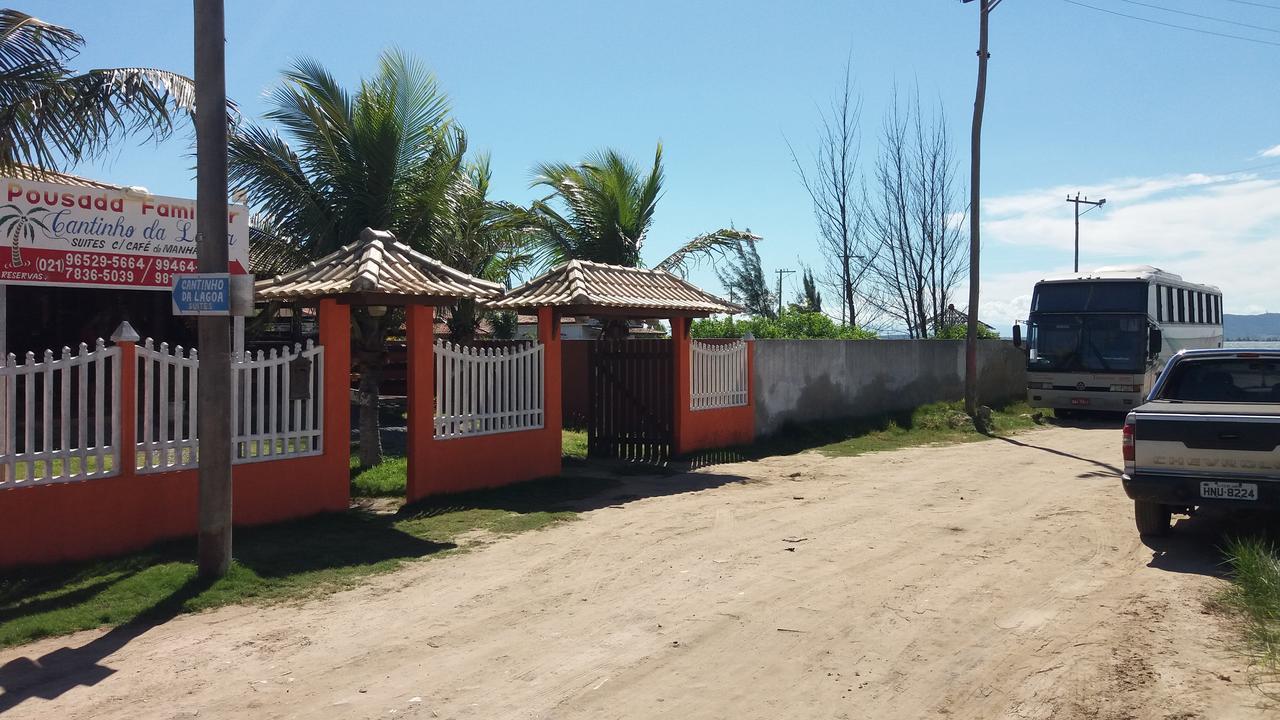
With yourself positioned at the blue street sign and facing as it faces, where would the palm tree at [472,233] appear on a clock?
The palm tree is roughly at 7 o'clock from the blue street sign.

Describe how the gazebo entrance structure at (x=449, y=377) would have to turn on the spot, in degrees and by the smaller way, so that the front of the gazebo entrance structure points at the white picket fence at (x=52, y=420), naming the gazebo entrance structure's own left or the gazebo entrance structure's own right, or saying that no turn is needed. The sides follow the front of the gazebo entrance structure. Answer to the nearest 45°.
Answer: approximately 90° to the gazebo entrance structure's own right

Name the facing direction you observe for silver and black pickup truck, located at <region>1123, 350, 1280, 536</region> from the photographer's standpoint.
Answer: facing away from the viewer

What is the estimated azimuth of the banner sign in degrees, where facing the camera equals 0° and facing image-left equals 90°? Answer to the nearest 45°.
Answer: approximately 315°

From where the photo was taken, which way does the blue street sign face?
toward the camera

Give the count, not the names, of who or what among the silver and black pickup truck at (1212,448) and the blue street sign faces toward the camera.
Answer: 1

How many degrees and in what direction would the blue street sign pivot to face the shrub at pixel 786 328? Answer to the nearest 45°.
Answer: approximately 135° to its left

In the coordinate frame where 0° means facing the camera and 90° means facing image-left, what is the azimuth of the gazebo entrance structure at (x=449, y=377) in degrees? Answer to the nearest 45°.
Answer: approximately 315°

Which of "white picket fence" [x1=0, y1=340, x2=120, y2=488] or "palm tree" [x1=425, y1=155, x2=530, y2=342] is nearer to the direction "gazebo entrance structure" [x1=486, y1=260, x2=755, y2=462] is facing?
the white picket fence

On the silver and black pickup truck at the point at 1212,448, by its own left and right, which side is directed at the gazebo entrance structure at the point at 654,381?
left

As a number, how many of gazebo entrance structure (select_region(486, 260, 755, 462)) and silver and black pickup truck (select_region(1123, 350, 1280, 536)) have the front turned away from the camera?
1
